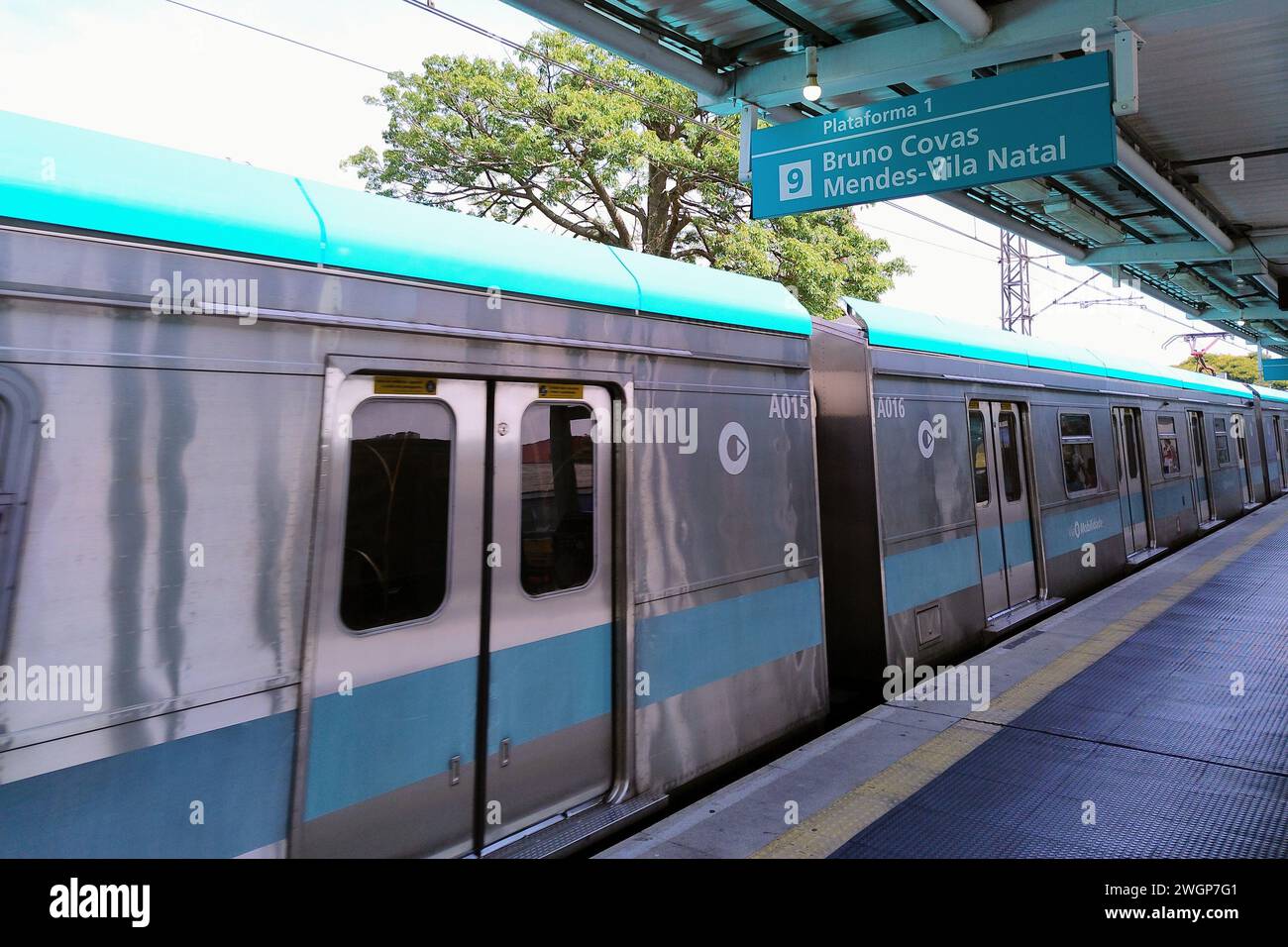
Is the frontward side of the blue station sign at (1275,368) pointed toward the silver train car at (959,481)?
yes

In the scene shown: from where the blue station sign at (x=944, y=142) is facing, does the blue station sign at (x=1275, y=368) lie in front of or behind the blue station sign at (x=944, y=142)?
behind

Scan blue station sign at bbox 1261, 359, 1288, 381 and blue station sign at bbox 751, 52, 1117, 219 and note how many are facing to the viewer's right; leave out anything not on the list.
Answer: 0

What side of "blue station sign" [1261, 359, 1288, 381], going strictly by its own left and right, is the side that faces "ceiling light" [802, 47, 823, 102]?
front

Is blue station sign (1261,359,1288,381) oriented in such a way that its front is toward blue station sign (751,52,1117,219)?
yes

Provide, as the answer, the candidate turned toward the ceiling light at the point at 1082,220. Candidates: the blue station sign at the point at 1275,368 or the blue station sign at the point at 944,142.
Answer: the blue station sign at the point at 1275,368

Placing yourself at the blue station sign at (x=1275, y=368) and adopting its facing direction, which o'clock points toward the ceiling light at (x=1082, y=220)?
The ceiling light is roughly at 12 o'clock from the blue station sign.

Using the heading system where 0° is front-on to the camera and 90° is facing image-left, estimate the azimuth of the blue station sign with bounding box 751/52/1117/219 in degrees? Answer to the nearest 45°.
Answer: approximately 45°

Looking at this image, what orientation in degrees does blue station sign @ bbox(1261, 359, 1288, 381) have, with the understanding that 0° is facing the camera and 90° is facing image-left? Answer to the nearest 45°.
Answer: approximately 0°
